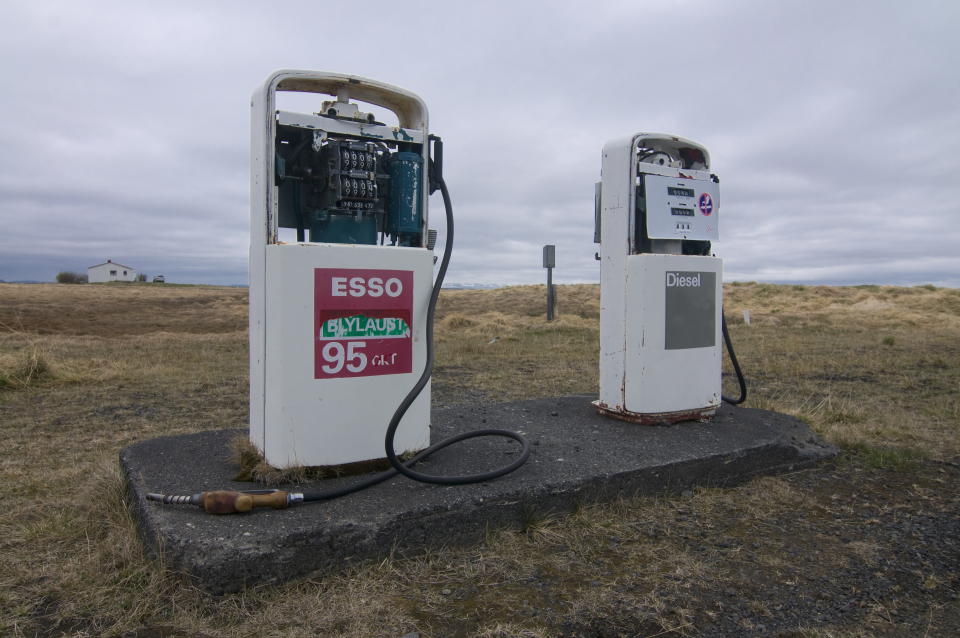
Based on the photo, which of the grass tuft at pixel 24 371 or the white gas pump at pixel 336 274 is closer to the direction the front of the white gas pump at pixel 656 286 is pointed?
the white gas pump

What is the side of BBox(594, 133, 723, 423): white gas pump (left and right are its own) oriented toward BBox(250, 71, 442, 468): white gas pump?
right

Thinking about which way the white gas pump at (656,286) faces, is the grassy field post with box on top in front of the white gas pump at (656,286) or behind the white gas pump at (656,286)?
behind

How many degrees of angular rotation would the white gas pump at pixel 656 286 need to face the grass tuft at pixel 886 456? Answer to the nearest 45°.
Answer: approximately 45° to its left

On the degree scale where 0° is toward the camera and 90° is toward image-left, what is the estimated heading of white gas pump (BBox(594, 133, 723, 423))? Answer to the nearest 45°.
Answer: approximately 315°

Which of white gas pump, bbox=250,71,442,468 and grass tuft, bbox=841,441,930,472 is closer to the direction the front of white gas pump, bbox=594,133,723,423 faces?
the grass tuft

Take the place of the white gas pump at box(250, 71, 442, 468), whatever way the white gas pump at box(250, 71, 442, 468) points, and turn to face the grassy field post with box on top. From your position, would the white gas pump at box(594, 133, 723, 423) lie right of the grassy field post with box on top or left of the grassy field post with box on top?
right

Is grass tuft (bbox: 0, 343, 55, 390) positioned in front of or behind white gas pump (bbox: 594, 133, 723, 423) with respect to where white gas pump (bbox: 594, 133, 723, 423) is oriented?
behind
